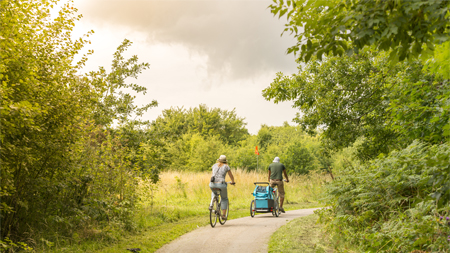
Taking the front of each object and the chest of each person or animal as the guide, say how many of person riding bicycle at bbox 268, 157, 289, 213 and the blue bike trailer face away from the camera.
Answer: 2

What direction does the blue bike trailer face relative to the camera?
away from the camera

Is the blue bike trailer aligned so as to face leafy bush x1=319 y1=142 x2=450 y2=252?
no

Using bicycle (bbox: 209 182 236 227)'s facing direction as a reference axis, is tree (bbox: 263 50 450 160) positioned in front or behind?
in front

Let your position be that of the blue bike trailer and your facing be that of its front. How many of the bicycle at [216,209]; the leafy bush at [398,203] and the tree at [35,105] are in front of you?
0

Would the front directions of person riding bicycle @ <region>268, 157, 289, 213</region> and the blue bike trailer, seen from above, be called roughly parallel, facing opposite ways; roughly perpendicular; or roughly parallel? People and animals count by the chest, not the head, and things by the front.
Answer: roughly parallel

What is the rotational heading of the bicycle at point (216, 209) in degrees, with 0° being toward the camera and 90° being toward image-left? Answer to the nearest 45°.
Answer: approximately 225°

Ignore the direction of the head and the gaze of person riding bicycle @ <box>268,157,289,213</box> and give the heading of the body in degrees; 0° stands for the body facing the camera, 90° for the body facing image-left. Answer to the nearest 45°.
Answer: approximately 180°

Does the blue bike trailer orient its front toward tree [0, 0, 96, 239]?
no

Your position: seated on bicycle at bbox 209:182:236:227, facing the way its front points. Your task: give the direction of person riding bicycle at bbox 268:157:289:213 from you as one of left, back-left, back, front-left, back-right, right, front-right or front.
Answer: front

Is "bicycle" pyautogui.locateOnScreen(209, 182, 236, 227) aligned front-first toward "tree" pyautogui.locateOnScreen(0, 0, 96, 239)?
no

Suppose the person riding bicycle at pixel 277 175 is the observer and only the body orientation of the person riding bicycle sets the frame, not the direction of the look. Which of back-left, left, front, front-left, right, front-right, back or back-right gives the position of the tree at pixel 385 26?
back
